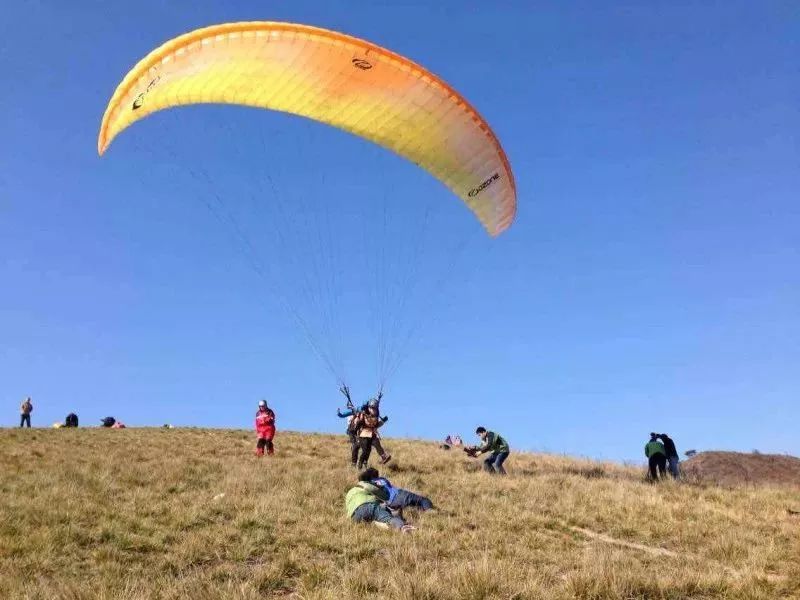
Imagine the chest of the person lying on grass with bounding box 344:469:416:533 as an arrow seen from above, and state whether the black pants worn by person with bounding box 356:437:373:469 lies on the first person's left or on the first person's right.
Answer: on the first person's left

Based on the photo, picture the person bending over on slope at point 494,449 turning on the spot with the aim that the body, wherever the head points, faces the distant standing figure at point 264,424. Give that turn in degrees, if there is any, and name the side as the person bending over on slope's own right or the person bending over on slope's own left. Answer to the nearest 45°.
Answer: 0° — they already face them

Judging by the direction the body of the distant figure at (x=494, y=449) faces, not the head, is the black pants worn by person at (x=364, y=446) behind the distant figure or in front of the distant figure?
in front

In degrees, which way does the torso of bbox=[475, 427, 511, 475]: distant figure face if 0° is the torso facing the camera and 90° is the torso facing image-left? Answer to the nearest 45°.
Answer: approximately 90°

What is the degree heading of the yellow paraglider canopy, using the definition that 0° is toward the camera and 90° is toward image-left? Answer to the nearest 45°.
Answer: approximately 0°

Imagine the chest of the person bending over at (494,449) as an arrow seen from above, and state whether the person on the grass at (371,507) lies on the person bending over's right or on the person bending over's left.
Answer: on the person bending over's left

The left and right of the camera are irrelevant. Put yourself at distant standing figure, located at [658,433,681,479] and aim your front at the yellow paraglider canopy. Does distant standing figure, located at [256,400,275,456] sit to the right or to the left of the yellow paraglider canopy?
right
